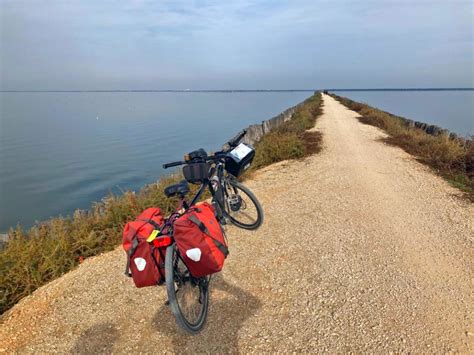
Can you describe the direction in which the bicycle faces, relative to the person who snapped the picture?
facing away from the viewer and to the right of the viewer
